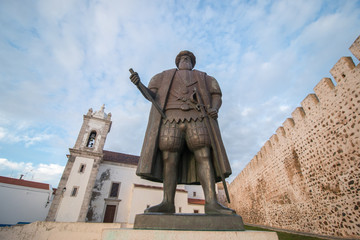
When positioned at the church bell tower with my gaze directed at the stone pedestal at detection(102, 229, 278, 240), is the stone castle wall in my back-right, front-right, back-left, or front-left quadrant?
front-left

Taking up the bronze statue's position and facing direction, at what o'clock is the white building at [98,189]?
The white building is roughly at 5 o'clock from the bronze statue.

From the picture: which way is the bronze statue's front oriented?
toward the camera

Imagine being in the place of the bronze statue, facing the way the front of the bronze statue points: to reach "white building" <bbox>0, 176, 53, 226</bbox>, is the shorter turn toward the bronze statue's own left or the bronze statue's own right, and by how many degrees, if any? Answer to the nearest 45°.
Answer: approximately 135° to the bronze statue's own right

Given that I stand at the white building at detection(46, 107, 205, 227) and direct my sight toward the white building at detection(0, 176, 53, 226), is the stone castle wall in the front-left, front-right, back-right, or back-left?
back-left

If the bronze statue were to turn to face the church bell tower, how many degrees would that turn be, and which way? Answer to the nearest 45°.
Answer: approximately 135° to its right
